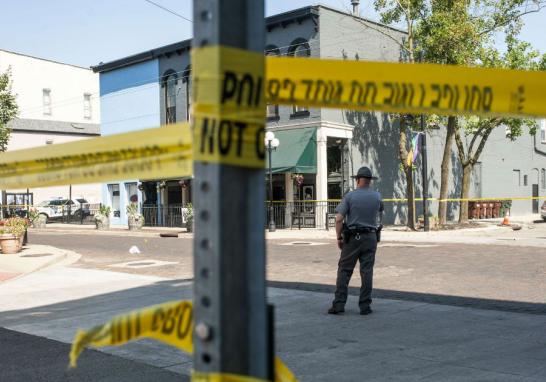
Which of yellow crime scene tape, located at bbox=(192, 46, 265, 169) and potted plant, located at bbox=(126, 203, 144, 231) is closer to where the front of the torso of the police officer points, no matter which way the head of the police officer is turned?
the potted plant

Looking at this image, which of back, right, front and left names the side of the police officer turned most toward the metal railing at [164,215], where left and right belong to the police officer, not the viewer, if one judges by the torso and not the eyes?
front

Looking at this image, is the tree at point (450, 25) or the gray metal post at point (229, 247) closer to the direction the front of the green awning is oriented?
the gray metal post

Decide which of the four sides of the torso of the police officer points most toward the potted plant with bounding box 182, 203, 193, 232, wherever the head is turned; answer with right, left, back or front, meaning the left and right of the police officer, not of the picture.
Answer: front

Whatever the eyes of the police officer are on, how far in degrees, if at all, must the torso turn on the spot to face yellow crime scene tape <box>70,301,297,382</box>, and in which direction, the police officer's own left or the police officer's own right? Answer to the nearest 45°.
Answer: approximately 180°

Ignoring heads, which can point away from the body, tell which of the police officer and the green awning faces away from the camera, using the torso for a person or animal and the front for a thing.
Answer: the police officer

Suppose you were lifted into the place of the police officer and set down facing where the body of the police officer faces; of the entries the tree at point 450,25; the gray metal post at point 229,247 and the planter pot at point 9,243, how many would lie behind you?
1

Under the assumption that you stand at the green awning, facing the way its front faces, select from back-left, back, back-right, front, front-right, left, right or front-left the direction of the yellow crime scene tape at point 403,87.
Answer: front-left

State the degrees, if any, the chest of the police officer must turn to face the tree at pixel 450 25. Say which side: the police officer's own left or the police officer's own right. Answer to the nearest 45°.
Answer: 0° — they already face it

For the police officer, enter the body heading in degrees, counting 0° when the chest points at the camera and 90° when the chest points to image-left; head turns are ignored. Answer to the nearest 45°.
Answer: approximately 180°

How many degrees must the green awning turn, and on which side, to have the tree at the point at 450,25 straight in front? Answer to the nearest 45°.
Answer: approximately 135° to its left

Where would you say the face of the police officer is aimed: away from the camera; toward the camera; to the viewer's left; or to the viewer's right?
away from the camera

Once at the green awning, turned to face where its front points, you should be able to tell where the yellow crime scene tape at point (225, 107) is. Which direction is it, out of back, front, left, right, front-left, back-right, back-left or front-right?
front-left

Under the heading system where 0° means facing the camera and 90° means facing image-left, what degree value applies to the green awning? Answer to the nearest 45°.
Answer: approximately 45°

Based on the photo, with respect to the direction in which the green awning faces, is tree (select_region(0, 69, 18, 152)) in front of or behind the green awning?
in front

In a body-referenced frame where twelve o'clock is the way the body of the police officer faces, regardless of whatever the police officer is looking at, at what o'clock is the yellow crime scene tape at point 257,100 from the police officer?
The yellow crime scene tape is roughly at 6 o'clock from the police officer.
